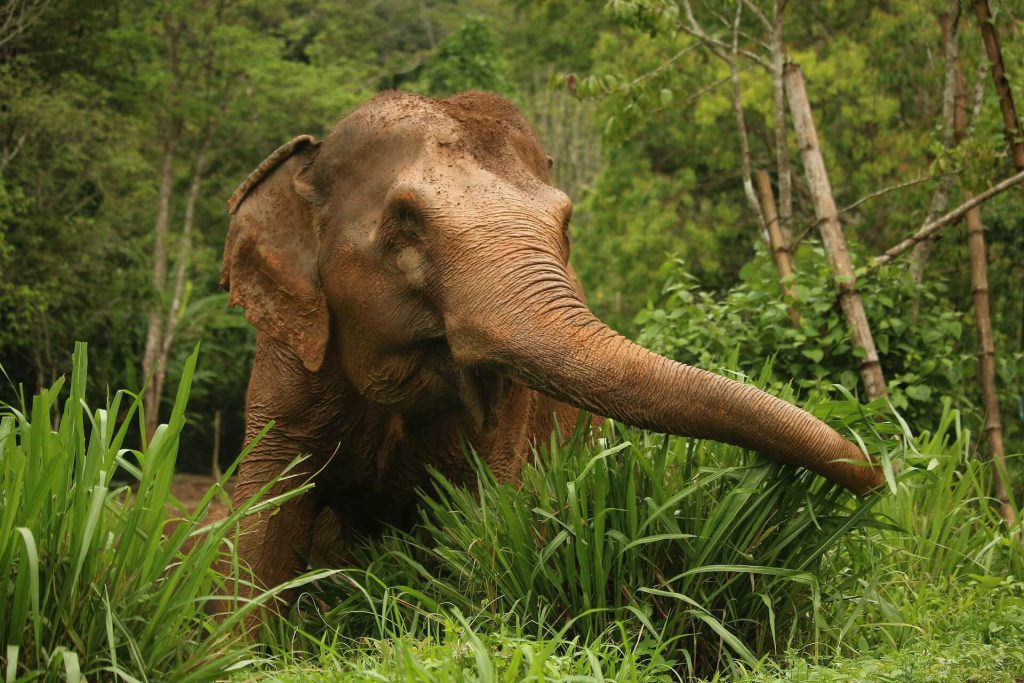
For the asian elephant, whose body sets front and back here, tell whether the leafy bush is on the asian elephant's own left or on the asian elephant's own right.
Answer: on the asian elephant's own left

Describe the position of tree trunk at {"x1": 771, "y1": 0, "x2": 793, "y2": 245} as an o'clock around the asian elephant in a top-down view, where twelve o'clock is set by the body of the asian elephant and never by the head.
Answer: The tree trunk is roughly at 8 o'clock from the asian elephant.

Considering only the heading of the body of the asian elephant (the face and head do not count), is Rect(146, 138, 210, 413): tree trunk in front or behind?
behind

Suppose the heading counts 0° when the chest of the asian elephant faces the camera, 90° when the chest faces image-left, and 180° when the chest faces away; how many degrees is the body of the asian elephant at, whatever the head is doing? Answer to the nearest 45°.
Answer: approximately 315°

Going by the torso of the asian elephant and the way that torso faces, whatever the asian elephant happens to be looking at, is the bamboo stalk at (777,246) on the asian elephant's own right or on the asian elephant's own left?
on the asian elephant's own left

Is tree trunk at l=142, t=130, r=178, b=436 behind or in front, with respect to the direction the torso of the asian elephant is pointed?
behind

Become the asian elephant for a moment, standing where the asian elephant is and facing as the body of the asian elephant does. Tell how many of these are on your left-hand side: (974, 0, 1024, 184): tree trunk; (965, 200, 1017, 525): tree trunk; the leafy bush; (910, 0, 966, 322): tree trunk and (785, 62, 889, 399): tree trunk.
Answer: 5

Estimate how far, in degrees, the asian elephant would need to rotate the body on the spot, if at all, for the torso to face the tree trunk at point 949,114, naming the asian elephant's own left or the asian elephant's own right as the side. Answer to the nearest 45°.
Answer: approximately 90° to the asian elephant's own left

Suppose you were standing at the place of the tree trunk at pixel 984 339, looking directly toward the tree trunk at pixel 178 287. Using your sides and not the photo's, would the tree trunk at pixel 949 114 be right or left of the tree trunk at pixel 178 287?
right

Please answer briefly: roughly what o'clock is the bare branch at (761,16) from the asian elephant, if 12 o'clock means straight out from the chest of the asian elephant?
The bare branch is roughly at 8 o'clock from the asian elephant.

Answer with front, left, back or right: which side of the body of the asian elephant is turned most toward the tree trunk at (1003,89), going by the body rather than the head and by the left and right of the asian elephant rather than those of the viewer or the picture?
left
